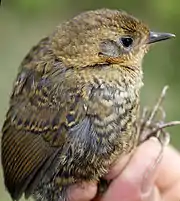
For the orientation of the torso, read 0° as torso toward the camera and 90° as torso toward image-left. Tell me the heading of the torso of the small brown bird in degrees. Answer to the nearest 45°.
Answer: approximately 270°
